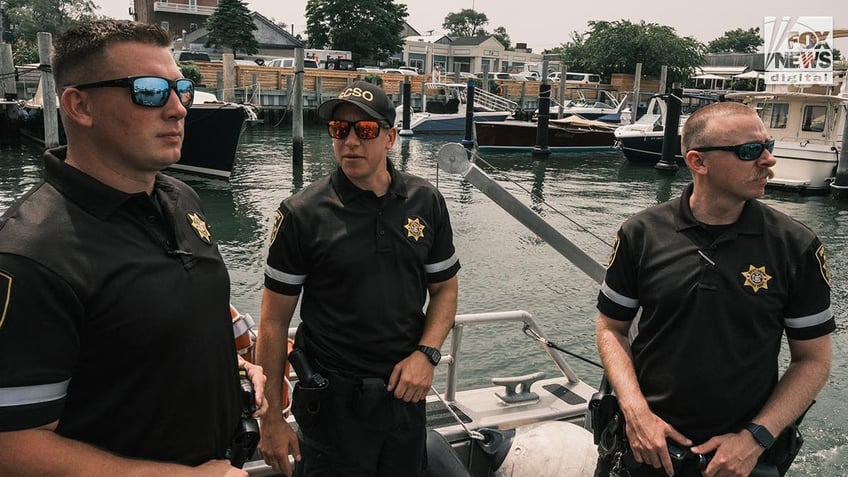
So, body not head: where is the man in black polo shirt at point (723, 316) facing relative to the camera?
toward the camera

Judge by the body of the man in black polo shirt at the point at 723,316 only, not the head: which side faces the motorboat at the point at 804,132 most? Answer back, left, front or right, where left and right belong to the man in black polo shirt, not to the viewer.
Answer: back

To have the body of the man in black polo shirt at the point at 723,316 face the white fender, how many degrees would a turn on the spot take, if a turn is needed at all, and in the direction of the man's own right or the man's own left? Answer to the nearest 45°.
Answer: approximately 135° to the man's own right

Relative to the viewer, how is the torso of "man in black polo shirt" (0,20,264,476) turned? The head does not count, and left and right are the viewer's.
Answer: facing the viewer and to the right of the viewer

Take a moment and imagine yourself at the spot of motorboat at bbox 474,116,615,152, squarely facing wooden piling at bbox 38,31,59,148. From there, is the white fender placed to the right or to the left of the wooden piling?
left

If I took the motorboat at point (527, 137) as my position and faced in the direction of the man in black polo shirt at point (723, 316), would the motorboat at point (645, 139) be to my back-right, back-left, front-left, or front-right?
front-left

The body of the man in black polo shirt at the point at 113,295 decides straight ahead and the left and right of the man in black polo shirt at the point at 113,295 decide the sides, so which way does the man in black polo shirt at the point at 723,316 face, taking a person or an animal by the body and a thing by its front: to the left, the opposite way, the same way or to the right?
to the right

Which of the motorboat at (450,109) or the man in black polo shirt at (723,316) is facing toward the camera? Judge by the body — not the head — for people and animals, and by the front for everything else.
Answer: the man in black polo shirt
